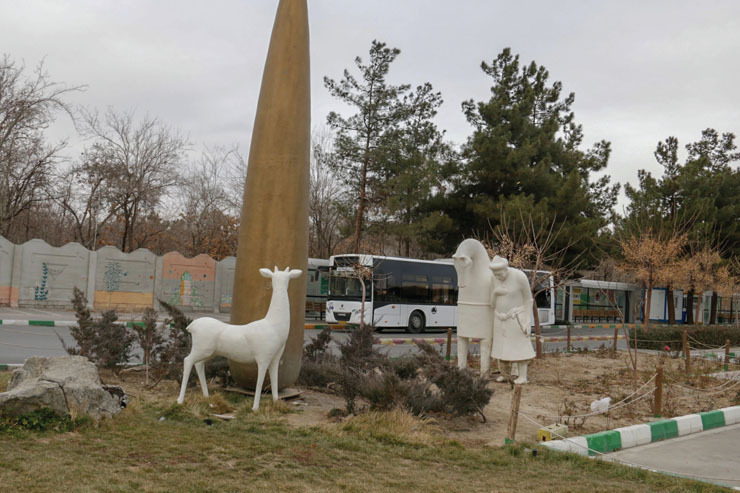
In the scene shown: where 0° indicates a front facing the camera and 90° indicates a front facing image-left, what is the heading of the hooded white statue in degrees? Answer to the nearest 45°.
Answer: approximately 45°

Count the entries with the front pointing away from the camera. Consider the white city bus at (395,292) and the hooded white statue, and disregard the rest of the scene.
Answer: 0

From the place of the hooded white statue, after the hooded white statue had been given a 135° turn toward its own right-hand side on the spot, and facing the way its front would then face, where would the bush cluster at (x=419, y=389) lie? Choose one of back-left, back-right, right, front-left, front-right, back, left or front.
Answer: back

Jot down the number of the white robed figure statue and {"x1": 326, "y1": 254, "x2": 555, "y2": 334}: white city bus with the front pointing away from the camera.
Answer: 0

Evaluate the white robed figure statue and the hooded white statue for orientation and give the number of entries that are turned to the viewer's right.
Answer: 0

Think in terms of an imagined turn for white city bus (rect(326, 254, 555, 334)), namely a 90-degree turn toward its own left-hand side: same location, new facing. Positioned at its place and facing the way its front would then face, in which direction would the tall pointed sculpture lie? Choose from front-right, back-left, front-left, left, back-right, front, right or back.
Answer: front-right

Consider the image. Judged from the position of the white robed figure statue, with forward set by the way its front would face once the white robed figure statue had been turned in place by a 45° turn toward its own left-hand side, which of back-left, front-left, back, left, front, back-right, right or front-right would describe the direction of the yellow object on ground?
front

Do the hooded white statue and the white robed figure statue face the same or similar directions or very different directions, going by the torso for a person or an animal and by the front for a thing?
same or similar directions

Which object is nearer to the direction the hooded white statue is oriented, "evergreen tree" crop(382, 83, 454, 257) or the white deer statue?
the white deer statue

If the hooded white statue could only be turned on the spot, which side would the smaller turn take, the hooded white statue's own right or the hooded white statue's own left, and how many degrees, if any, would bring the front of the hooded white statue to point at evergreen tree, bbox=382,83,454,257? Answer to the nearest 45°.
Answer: approximately 135° to the hooded white statue's own right

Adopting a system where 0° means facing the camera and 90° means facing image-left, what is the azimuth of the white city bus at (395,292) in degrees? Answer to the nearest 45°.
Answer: approximately 45°

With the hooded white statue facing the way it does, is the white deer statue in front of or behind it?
in front

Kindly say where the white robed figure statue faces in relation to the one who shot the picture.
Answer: facing the viewer and to the left of the viewer

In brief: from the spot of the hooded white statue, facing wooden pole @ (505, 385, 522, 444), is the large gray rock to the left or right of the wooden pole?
right
